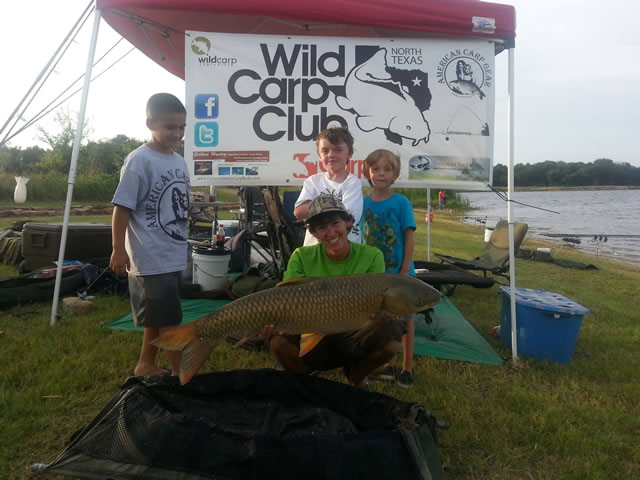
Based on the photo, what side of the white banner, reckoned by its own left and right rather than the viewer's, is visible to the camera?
front

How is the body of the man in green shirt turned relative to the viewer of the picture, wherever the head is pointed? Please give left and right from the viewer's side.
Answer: facing the viewer

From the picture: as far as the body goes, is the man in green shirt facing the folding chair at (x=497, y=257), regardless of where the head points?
no

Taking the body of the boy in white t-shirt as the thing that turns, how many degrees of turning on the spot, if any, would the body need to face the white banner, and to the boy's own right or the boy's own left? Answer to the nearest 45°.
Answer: approximately 180°

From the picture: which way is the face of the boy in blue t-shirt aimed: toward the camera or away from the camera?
toward the camera

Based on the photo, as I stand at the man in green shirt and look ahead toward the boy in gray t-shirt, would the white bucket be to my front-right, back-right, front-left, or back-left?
front-right

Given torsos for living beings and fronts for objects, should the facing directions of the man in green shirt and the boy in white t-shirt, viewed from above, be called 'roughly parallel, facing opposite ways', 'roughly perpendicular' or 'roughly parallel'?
roughly parallel

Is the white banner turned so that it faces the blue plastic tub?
no

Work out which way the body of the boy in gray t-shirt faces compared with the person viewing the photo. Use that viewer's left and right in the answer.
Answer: facing the viewer and to the right of the viewer

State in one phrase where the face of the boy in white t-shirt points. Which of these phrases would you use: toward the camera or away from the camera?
toward the camera

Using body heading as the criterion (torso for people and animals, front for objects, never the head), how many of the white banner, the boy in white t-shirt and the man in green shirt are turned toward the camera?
3

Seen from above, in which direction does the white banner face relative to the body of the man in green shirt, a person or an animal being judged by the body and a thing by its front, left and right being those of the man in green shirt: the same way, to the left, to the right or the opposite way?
the same way

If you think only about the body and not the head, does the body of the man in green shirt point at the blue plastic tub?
no
